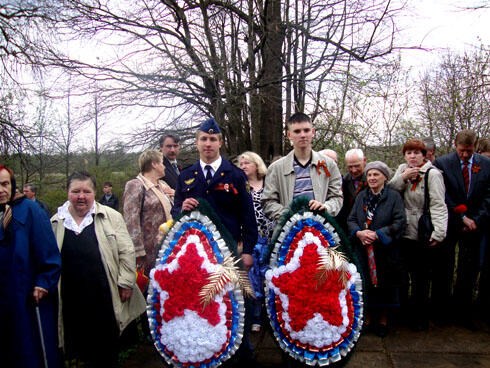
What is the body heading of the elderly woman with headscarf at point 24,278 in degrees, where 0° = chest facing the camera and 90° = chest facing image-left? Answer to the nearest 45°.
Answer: approximately 0°

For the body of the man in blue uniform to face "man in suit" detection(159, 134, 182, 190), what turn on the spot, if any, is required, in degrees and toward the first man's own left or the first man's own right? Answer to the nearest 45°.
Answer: approximately 180°

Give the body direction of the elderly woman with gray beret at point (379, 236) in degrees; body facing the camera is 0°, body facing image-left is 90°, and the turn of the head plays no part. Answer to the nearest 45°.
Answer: approximately 45°

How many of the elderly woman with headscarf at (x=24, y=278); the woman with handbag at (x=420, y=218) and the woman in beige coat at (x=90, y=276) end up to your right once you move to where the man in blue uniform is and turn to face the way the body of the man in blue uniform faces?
2

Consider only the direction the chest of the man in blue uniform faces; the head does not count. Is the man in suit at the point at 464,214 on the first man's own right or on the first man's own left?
on the first man's own left

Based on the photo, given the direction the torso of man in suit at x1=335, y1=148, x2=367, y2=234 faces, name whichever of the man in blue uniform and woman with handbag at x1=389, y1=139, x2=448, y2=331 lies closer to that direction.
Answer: the man in blue uniform

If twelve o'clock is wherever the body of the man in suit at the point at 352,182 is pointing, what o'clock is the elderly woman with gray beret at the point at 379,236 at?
The elderly woman with gray beret is roughly at 11 o'clock from the man in suit.
